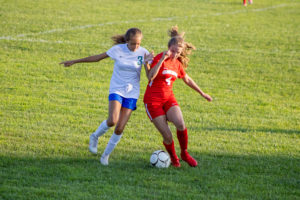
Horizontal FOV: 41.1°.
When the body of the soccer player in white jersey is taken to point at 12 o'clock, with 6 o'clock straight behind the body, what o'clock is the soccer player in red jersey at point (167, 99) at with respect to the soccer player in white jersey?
The soccer player in red jersey is roughly at 11 o'clock from the soccer player in white jersey.

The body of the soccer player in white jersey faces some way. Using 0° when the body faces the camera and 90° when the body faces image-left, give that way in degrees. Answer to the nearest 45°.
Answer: approximately 315°
